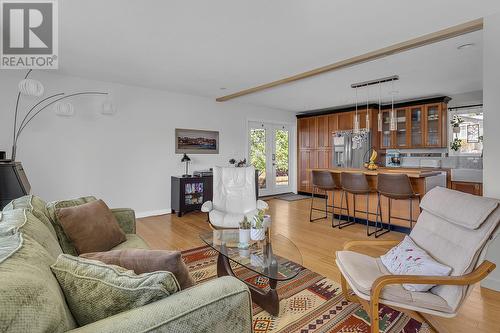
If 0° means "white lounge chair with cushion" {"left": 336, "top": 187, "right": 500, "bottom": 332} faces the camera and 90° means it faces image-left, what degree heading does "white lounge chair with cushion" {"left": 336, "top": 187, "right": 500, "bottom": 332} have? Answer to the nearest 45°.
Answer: approximately 45°

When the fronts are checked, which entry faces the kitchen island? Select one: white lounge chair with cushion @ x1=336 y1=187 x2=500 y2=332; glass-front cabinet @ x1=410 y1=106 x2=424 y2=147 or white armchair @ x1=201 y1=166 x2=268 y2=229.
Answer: the glass-front cabinet

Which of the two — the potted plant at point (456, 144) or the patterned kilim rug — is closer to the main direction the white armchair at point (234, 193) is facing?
the patterned kilim rug

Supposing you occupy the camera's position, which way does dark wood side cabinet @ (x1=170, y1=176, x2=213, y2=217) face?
facing the viewer and to the right of the viewer

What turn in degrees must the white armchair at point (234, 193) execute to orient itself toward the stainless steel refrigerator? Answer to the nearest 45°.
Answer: approximately 135° to its left

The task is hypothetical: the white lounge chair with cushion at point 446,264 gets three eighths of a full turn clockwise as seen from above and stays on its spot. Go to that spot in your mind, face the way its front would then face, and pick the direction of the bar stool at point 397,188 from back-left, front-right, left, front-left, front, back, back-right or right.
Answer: front

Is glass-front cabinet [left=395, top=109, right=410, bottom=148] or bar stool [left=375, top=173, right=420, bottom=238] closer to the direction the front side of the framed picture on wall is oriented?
the bar stool

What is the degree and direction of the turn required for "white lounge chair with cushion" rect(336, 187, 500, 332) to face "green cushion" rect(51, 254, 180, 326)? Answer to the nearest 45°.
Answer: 0° — it already faces it

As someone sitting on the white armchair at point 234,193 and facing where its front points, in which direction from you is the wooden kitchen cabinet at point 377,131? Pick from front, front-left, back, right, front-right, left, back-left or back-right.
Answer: back-left

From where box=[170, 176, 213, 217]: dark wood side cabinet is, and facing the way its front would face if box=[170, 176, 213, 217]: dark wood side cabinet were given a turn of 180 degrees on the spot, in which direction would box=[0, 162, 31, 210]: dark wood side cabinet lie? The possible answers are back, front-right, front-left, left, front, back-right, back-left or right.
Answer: left

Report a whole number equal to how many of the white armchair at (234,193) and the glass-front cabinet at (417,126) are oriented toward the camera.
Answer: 2

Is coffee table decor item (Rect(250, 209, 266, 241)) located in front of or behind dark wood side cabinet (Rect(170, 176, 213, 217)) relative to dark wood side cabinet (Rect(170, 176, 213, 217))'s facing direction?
in front

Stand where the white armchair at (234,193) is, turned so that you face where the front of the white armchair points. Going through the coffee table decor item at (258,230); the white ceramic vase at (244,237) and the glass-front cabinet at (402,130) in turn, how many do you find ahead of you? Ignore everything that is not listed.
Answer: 2

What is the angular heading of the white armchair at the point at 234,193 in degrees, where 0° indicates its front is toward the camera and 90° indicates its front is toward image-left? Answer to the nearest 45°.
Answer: approximately 0°
